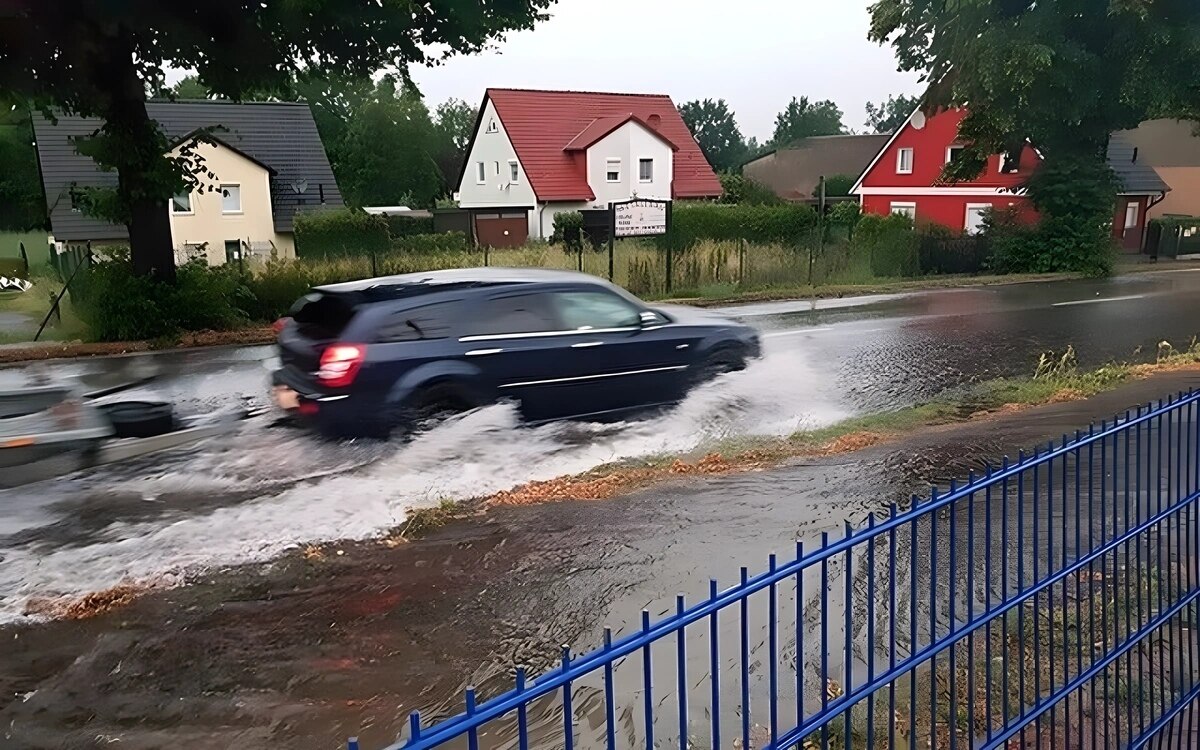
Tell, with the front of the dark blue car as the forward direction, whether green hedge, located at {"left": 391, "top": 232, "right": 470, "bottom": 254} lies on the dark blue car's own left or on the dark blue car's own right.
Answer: on the dark blue car's own left

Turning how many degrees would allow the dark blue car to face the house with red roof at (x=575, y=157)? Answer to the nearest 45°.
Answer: approximately 45° to its left

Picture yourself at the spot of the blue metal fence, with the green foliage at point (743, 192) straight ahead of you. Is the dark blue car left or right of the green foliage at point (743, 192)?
left

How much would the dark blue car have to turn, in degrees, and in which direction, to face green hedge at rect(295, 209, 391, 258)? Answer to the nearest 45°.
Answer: approximately 45° to its left

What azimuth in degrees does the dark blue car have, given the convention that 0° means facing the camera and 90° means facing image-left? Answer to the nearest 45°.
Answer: approximately 225°

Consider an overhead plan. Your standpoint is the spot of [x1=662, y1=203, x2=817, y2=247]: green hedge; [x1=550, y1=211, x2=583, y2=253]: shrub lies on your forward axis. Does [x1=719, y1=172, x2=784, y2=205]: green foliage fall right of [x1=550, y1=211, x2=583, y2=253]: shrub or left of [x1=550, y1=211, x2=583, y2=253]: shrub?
right

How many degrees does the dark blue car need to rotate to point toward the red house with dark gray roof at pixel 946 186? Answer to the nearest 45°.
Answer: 0° — it already faces it

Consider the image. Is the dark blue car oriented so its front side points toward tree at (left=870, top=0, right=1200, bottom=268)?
yes

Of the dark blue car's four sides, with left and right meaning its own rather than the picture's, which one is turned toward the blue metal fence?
right

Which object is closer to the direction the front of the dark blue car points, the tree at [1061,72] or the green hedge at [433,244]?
the tree

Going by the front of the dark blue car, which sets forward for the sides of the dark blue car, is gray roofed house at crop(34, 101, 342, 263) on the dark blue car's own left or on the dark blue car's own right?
on the dark blue car's own left
